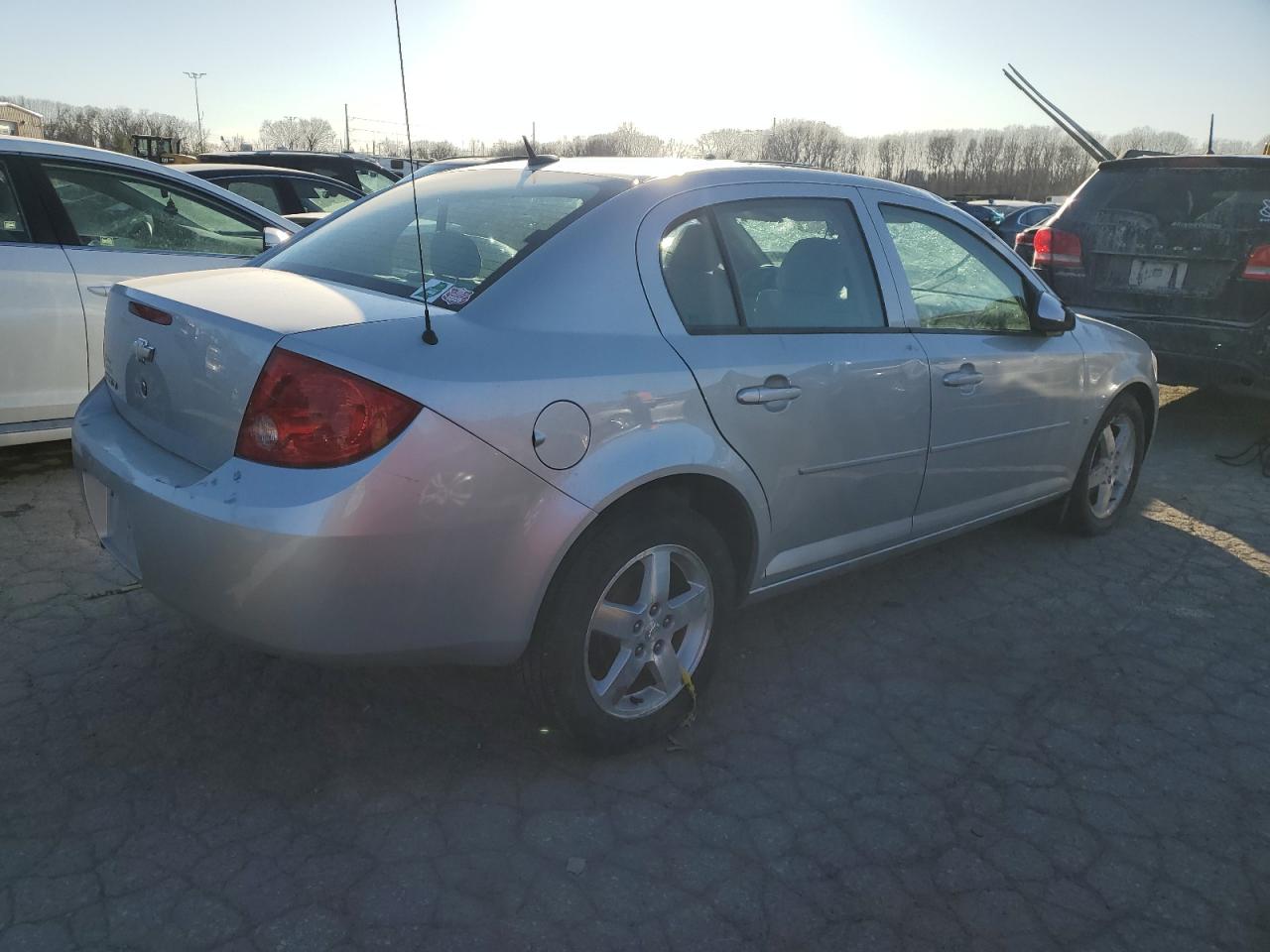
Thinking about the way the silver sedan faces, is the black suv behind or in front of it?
in front

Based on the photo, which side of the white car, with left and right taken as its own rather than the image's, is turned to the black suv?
front

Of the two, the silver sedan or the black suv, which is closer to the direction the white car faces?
the black suv

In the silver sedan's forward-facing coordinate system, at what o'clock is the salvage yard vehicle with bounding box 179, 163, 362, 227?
The salvage yard vehicle is roughly at 10 o'clock from the silver sedan.

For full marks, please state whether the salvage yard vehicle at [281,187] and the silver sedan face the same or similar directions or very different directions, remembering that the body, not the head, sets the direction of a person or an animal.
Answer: same or similar directions

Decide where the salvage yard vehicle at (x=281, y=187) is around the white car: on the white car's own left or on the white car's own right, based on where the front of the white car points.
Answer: on the white car's own left

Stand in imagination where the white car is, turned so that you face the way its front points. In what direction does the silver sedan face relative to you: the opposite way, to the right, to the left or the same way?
the same way

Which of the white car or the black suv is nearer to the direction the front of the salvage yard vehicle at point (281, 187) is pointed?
the black suv

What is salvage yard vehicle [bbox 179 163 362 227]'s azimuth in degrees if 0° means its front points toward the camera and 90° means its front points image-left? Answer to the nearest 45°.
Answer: approximately 270°

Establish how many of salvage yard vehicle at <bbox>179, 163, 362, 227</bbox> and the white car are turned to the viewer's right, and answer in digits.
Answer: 2

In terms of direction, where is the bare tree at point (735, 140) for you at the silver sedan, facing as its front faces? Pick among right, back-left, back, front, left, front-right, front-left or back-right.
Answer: front-left

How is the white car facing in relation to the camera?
to the viewer's right

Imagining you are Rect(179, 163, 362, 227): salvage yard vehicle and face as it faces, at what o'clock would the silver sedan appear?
The silver sedan is roughly at 3 o'clock from the salvage yard vehicle.

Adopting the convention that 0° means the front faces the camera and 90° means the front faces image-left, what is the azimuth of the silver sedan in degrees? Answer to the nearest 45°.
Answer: approximately 225°

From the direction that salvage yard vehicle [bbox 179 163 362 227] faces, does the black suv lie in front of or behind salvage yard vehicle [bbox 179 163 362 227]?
in front

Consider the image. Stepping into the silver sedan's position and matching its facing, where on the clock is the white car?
The white car is roughly at 9 o'clock from the silver sedan.
